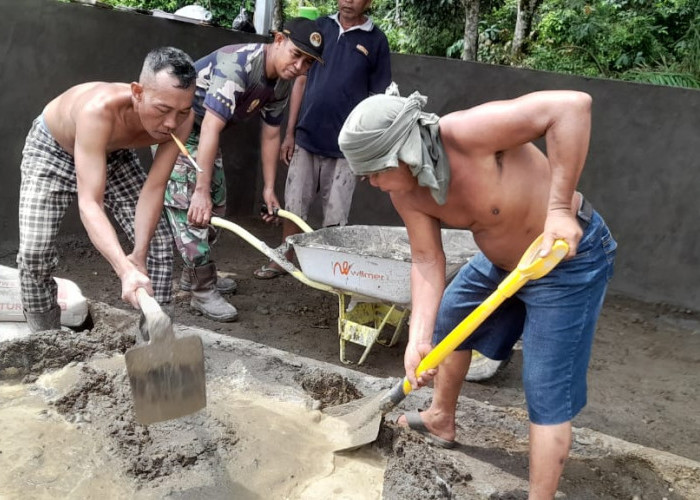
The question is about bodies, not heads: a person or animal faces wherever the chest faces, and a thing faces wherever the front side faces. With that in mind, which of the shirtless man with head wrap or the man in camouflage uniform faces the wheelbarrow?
the man in camouflage uniform

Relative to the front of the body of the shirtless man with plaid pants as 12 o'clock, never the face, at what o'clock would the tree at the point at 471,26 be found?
The tree is roughly at 9 o'clock from the shirtless man with plaid pants.

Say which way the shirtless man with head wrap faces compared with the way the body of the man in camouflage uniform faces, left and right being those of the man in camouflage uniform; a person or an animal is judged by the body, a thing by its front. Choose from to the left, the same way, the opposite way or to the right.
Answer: to the right

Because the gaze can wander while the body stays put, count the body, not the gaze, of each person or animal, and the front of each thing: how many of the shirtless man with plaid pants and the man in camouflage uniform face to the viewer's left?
0

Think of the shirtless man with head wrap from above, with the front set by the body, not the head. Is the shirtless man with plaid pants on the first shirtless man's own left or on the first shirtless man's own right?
on the first shirtless man's own right

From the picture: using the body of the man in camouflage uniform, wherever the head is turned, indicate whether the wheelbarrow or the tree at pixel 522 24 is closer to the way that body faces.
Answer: the wheelbarrow

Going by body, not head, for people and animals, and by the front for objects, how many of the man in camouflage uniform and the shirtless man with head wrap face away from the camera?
0

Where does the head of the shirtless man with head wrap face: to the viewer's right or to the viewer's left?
to the viewer's left

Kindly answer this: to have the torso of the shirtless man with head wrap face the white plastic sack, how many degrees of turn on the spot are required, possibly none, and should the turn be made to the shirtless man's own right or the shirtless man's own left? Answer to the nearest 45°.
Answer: approximately 45° to the shirtless man's own right

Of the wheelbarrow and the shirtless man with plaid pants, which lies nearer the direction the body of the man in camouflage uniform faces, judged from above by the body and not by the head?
the wheelbarrow

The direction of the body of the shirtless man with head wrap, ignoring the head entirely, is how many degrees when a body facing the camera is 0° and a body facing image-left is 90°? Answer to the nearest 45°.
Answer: approximately 45°

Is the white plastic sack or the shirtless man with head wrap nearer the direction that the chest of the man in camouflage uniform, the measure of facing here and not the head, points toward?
the shirtless man with head wrap

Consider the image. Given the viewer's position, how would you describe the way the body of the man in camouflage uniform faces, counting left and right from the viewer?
facing the viewer and to the right of the viewer

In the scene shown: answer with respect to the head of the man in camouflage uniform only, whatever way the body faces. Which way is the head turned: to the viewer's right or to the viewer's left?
to the viewer's right

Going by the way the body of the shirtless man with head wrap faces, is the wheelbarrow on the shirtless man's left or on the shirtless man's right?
on the shirtless man's right

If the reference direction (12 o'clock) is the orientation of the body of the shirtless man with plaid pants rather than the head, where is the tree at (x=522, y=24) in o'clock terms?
The tree is roughly at 9 o'clock from the shirtless man with plaid pants.
